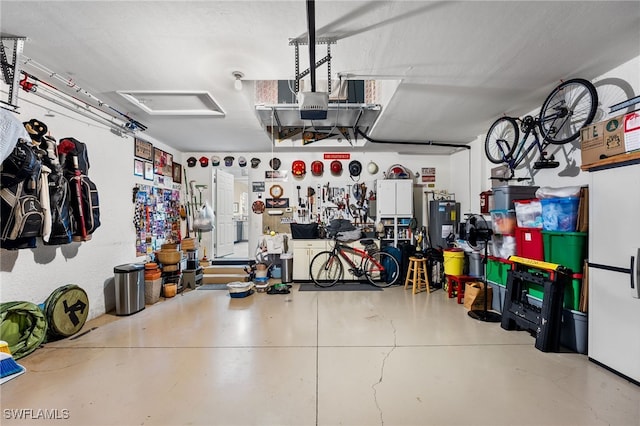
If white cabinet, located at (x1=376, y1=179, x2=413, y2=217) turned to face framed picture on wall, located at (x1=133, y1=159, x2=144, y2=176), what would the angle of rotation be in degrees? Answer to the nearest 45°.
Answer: approximately 45° to its right

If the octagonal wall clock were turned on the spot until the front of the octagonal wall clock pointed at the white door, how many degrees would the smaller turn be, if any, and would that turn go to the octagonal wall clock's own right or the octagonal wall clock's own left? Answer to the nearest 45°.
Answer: approximately 135° to the octagonal wall clock's own right

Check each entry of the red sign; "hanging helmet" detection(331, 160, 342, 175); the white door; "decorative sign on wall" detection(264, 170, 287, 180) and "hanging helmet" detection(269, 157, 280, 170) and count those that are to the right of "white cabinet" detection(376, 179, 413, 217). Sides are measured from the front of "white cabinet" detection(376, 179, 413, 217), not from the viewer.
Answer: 5

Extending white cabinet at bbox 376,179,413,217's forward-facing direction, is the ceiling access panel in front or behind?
in front

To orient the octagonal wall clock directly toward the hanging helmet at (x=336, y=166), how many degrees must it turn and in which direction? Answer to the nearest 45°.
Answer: approximately 90° to its left

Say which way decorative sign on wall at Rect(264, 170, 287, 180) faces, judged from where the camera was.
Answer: facing the viewer

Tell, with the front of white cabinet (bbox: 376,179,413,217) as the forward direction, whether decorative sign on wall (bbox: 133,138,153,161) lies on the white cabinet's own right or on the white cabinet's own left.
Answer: on the white cabinet's own right

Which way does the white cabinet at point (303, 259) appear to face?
toward the camera

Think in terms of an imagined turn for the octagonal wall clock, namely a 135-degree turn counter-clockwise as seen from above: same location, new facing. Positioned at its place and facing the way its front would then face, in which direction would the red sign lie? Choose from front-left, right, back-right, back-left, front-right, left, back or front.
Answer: front-right

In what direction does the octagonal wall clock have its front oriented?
toward the camera

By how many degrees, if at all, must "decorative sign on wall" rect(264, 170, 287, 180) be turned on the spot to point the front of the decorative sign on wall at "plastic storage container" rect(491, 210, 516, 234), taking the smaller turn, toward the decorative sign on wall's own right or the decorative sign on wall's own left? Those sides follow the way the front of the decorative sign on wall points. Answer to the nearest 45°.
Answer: approximately 45° to the decorative sign on wall's own left
